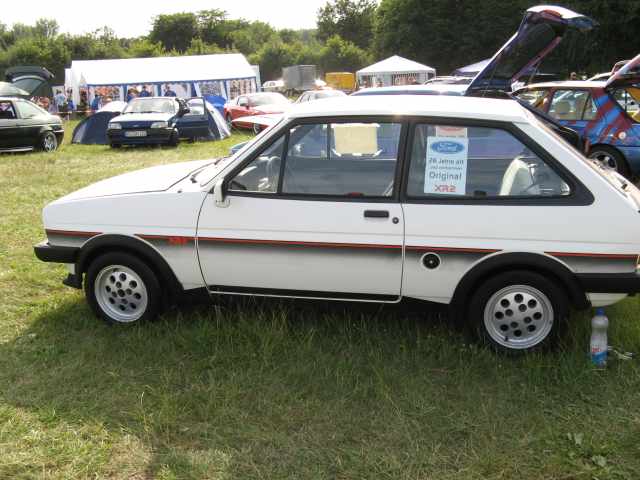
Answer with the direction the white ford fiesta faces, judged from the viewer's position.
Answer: facing to the left of the viewer

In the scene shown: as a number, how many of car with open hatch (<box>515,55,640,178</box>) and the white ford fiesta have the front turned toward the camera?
0

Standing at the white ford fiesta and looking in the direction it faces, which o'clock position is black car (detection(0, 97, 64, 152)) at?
The black car is roughly at 2 o'clock from the white ford fiesta.

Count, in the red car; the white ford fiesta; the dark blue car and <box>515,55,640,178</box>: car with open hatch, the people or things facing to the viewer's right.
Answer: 0

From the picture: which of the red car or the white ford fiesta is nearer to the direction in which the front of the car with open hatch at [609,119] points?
the red car

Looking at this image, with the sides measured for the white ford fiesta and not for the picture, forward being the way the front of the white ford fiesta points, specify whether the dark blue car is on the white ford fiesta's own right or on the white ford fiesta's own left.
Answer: on the white ford fiesta's own right

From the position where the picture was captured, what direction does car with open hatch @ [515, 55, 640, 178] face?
facing away from the viewer and to the left of the viewer

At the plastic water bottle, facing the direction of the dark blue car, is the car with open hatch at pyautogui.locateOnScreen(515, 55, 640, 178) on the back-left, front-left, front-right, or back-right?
front-right

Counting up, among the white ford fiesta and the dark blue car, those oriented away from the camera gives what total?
0

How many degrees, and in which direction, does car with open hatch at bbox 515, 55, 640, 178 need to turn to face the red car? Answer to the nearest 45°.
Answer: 0° — it already faces it

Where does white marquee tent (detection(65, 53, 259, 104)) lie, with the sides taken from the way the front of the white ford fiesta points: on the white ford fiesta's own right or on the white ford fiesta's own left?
on the white ford fiesta's own right

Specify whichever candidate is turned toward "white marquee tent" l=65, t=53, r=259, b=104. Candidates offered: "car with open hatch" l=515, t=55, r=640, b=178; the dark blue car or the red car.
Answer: the car with open hatch

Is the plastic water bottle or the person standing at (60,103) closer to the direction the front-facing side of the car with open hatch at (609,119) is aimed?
the person standing

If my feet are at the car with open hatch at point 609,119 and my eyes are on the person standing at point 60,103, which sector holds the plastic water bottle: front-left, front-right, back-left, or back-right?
back-left
